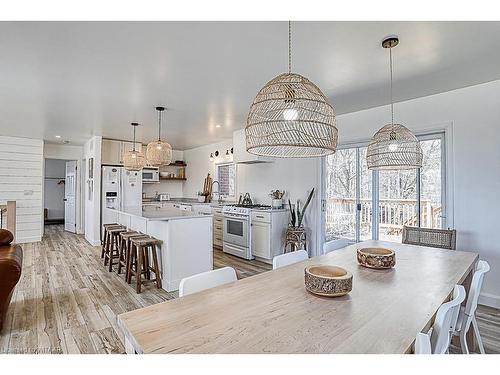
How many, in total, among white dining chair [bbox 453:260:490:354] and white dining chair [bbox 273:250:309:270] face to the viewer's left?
1

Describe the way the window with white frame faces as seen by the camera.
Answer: facing the viewer and to the left of the viewer

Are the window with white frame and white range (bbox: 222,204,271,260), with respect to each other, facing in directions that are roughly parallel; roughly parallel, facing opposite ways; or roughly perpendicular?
roughly parallel

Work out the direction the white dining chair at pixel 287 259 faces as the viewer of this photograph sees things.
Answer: facing the viewer and to the right of the viewer

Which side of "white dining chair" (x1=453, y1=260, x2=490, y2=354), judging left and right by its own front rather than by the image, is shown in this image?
left

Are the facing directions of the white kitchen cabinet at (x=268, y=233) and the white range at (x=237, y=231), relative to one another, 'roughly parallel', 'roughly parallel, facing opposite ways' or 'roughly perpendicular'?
roughly parallel

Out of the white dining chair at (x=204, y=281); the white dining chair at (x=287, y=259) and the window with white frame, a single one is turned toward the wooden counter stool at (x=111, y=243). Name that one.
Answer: the window with white frame

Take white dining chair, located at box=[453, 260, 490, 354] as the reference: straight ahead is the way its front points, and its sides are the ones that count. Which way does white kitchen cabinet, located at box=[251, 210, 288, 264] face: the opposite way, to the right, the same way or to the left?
to the left

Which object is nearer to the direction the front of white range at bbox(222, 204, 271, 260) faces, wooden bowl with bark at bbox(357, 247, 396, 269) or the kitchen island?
the kitchen island

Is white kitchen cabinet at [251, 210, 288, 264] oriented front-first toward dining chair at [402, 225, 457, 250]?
no

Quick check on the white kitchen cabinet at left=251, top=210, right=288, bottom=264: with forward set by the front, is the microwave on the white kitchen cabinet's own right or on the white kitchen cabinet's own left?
on the white kitchen cabinet's own right

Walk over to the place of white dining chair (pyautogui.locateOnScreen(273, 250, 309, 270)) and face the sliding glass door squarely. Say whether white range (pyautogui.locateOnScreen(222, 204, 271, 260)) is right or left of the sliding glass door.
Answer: left

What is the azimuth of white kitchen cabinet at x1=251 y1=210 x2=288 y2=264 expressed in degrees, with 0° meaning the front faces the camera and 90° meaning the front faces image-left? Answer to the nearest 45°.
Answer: approximately 45°

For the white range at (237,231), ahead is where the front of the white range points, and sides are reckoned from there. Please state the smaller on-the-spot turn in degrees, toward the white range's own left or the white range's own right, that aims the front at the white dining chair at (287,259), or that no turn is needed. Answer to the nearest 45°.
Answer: approximately 45° to the white range's own left

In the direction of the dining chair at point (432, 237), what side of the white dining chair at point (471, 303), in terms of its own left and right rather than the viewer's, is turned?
right

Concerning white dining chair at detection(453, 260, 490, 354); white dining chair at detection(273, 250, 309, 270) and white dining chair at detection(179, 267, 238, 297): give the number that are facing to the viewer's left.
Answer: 1

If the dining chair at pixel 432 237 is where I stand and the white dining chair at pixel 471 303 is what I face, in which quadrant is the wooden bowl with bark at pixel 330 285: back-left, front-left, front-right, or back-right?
front-right

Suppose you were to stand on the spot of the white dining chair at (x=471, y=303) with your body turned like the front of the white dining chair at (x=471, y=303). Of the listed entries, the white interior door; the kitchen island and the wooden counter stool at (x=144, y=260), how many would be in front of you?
3
